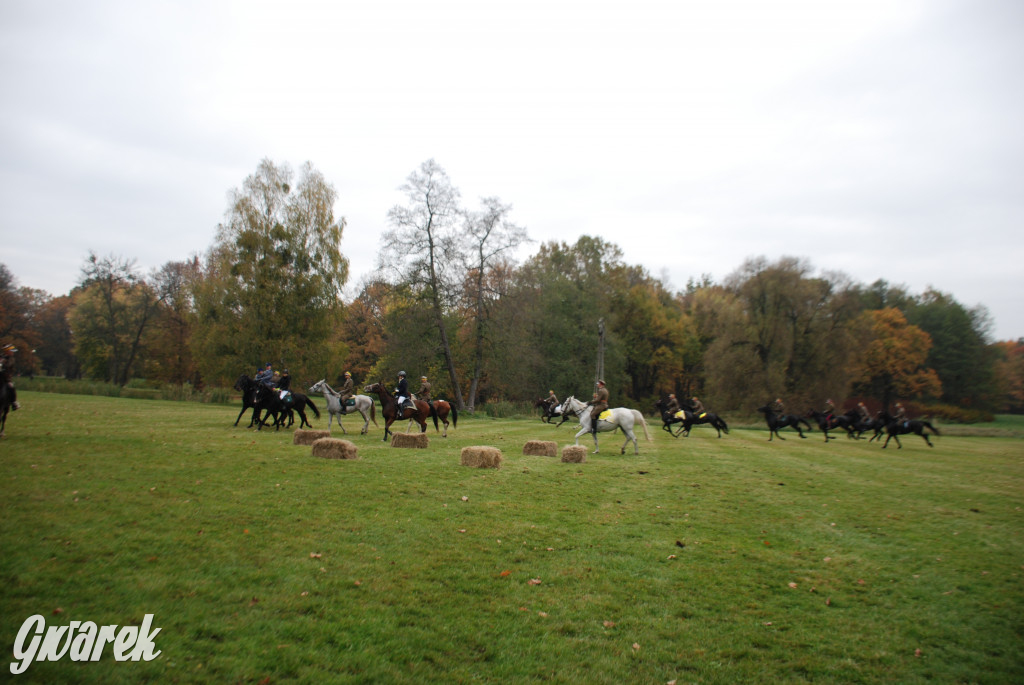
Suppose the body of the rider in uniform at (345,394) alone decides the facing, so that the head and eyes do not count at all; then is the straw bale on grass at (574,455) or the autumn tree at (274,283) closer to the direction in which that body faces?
the autumn tree

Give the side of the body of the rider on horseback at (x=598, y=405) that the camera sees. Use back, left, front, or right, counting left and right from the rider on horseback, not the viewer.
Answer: left

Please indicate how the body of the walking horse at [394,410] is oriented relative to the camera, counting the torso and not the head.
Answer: to the viewer's left

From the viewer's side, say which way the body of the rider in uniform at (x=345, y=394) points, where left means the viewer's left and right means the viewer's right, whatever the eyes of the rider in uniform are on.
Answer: facing to the left of the viewer

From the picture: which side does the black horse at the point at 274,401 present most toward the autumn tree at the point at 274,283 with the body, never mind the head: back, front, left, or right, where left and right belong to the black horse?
right

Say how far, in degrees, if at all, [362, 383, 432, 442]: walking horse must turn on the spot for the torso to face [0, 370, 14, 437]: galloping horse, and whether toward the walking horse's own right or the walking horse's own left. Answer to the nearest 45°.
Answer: approximately 45° to the walking horse's own left

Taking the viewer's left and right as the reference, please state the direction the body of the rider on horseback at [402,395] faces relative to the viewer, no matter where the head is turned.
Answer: facing to the left of the viewer

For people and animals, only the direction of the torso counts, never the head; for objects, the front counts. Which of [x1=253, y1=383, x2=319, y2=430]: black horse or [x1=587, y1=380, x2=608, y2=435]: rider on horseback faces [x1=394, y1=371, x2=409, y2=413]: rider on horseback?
[x1=587, y1=380, x2=608, y2=435]: rider on horseback

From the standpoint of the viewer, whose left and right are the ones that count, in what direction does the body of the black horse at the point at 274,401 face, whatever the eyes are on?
facing to the left of the viewer
